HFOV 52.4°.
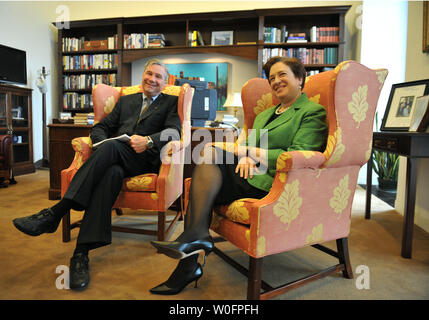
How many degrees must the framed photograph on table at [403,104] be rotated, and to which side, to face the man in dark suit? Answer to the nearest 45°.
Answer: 0° — it already faces them

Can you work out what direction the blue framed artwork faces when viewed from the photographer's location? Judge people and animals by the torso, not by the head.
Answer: facing the viewer

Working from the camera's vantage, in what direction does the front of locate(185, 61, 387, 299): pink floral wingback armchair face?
facing the viewer and to the left of the viewer

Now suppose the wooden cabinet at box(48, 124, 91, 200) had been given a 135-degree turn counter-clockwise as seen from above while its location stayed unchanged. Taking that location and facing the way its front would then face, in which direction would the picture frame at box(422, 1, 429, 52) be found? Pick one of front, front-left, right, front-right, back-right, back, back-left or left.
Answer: right

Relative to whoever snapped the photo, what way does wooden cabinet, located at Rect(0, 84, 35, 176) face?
facing the viewer and to the right of the viewer

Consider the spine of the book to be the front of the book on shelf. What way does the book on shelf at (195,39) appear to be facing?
toward the camera

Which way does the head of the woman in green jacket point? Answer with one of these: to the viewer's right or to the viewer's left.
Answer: to the viewer's left

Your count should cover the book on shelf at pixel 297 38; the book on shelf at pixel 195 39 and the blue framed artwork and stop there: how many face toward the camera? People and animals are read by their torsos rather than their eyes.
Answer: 3

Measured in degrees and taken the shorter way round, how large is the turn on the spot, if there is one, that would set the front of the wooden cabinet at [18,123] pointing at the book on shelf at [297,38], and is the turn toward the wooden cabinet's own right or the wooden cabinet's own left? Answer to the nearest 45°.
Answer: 0° — it already faces it
